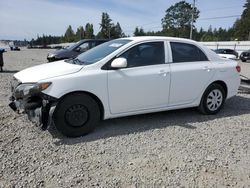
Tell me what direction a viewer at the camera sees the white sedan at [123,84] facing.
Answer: facing the viewer and to the left of the viewer

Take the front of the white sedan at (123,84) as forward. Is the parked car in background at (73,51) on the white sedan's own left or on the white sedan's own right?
on the white sedan's own right
